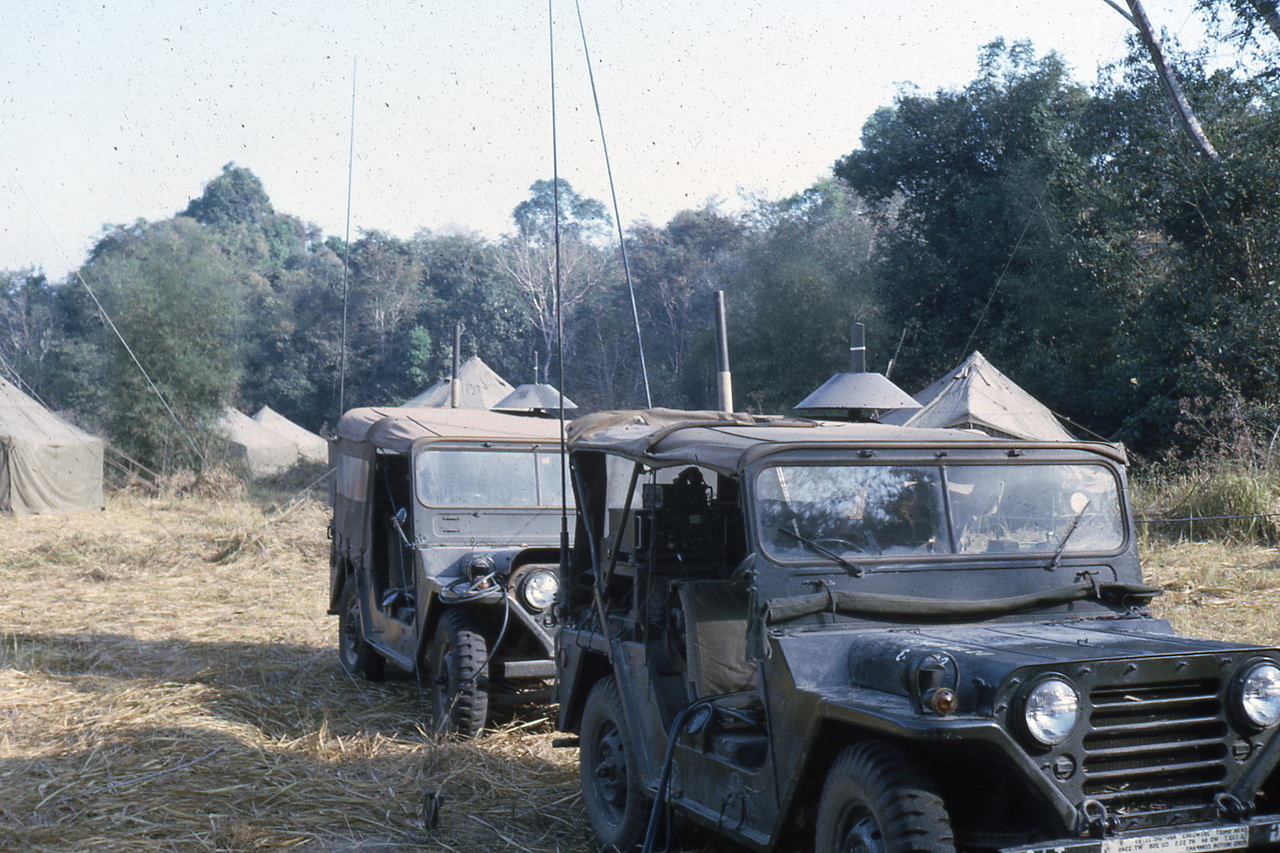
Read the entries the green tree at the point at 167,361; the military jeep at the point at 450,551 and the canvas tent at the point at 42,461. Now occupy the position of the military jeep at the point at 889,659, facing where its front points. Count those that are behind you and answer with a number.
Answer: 3

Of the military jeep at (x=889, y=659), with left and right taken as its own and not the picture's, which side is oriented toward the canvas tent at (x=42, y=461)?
back

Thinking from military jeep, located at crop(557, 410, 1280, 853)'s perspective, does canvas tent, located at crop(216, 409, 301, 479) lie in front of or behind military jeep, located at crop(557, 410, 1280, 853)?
behind

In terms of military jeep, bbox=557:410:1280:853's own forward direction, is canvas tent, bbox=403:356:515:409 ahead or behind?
behind

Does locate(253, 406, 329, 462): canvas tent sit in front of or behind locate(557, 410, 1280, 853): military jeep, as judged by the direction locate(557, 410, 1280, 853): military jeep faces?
behind

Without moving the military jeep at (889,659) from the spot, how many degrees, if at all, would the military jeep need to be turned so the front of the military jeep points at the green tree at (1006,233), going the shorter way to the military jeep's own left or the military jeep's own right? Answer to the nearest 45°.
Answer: approximately 135° to the military jeep's own left

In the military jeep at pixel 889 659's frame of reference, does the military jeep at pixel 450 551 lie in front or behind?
behind

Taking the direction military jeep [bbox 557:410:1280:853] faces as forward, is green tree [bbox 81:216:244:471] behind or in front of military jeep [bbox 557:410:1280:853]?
behind

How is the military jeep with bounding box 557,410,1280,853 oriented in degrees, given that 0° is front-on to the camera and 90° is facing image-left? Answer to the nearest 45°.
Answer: approximately 315°
